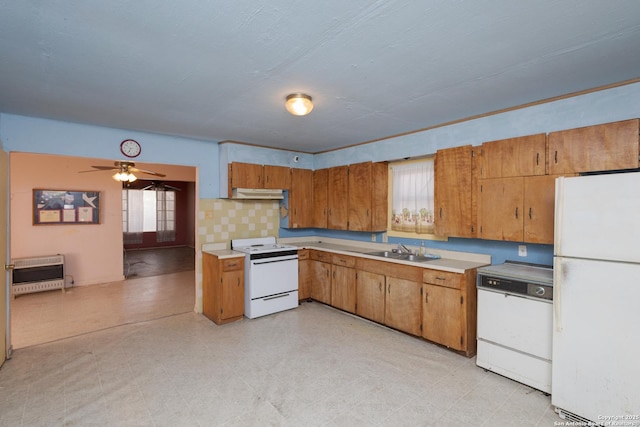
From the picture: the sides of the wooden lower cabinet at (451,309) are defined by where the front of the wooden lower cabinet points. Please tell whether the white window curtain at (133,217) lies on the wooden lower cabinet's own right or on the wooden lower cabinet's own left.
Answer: on the wooden lower cabinet's own right

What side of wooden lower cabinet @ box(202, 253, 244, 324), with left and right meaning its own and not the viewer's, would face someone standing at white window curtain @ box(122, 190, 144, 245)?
back

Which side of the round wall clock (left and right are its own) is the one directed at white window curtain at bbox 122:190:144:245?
back

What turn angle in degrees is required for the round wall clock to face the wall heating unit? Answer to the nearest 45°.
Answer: approximately 135° to its right

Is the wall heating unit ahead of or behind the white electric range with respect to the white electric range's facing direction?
behind

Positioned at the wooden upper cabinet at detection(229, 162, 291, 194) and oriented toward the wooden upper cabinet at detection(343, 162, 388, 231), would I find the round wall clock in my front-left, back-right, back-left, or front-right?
back-right

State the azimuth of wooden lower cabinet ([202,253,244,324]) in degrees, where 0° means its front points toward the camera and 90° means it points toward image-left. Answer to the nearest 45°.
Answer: approximately 315°

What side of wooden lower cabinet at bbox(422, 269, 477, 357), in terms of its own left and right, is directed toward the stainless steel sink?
right

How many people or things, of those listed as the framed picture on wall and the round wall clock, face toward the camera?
2

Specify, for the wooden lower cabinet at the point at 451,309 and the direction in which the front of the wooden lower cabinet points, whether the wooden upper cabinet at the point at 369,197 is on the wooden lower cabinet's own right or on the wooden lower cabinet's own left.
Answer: on the wooden lower cabinet's own right
